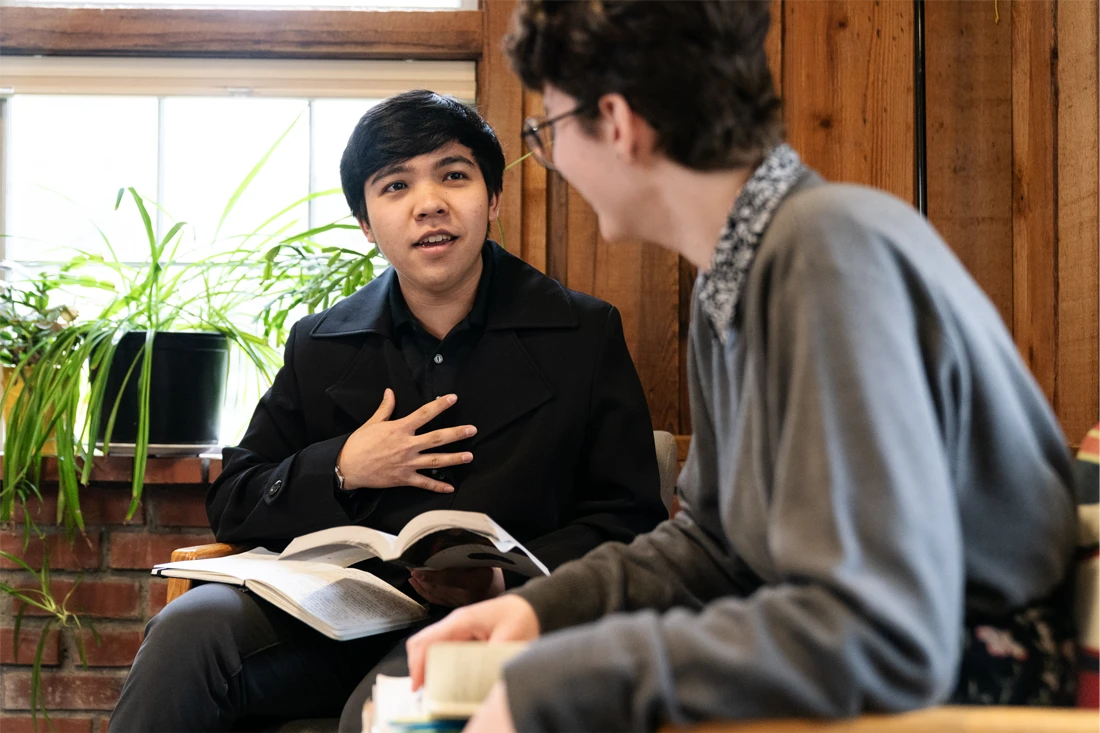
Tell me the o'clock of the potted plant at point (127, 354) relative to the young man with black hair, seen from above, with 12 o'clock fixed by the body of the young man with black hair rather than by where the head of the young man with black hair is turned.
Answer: The potted plant is roughly at 4 o'clock from the young man with black hair.

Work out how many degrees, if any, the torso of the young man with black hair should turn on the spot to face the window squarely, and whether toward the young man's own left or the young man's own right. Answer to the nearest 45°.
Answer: approximately 135° to the young man's own right

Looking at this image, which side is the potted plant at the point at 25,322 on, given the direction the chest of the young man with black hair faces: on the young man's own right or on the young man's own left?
on the young man's own right

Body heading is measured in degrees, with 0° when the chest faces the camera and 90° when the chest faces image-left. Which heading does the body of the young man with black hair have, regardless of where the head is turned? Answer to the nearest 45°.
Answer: approximately 0°
